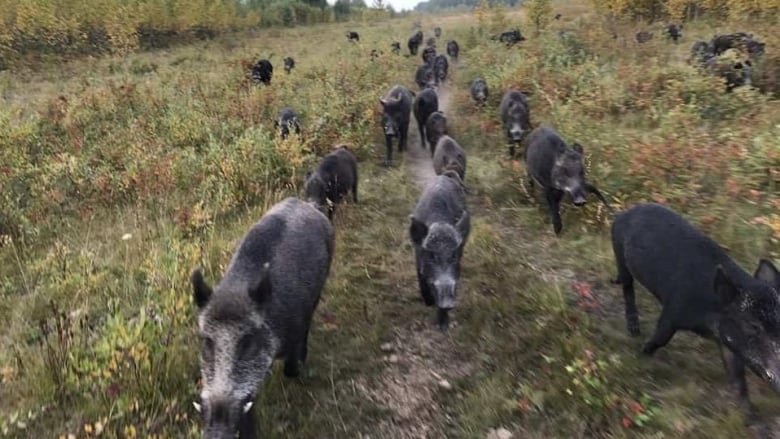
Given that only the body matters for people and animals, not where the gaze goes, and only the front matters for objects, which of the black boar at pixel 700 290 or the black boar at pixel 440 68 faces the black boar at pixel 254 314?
the black boar at pixel 440 68

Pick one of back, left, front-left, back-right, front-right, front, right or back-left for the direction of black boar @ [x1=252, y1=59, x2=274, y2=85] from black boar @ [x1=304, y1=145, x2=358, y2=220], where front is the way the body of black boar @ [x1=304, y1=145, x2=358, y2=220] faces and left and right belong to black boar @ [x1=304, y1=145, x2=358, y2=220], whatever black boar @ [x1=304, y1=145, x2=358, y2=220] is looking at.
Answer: back-right

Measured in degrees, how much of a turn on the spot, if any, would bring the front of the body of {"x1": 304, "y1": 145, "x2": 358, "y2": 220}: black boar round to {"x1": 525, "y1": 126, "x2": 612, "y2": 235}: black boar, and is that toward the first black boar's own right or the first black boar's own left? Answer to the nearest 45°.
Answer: approximately 135° to the first black boar's own left

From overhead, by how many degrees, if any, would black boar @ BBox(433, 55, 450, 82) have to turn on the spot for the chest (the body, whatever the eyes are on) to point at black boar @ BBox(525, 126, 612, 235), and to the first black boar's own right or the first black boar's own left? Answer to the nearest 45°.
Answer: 0° — it already faces it

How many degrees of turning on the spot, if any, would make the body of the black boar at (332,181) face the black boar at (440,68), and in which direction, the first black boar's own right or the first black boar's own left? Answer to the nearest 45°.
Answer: approximately 135° to the first black boar's own right

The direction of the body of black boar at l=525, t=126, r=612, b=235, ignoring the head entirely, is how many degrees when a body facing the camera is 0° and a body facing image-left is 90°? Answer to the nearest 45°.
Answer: approximately 315°

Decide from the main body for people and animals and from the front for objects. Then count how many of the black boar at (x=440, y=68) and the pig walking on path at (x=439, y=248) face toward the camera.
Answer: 2

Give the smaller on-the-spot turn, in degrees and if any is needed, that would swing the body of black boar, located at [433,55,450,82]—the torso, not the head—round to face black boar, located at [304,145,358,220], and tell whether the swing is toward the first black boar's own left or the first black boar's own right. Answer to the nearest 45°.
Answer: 0° — it already faces it

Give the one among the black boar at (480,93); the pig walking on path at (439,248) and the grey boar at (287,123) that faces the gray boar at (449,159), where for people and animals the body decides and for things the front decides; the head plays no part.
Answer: the black boar at (480,93)
